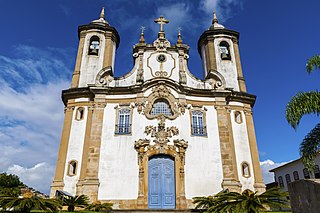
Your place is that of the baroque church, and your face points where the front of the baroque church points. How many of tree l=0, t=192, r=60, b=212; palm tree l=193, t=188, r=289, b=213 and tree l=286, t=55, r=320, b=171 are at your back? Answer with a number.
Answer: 0

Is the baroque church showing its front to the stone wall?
yes

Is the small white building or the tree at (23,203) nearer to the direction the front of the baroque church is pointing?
the tree

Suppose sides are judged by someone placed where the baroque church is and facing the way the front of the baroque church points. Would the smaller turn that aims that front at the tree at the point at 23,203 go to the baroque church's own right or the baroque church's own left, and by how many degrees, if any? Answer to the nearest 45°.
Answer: approximately 45° to the baroque church's own right

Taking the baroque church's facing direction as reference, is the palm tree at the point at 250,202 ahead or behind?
ahead

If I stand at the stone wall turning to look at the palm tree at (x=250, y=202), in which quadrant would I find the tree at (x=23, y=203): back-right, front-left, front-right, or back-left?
front-left

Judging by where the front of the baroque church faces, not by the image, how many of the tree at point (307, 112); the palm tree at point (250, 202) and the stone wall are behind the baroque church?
0

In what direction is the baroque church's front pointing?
toward the camera

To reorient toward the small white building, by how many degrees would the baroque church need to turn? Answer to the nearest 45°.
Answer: approximately 135° to its left

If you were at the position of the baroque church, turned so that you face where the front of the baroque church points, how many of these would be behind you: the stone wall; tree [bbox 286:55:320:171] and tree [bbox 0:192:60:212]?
0
